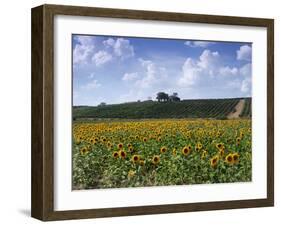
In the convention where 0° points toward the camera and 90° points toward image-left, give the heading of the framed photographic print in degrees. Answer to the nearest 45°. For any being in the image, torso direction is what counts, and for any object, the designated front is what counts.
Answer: approximately 315°
